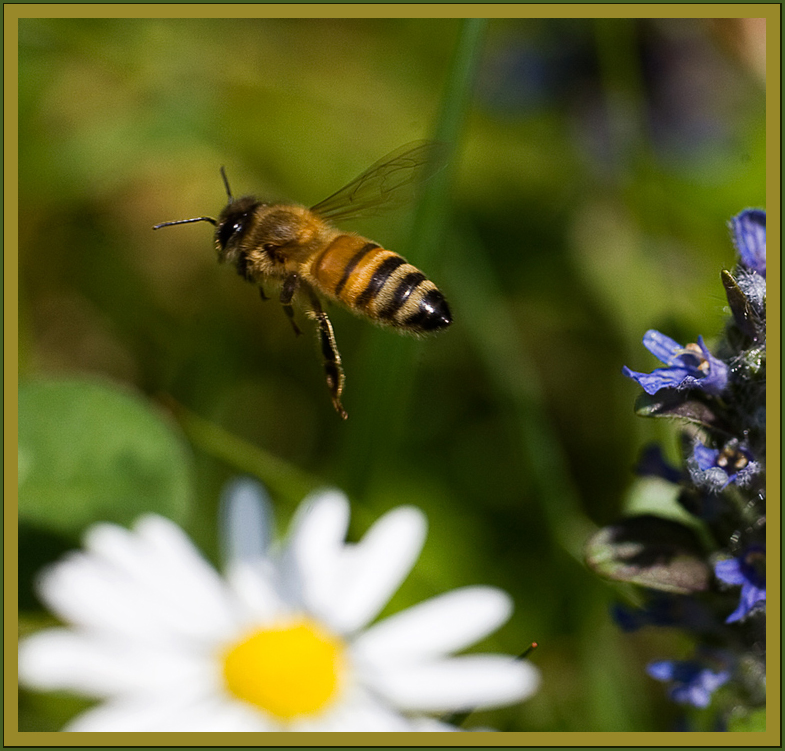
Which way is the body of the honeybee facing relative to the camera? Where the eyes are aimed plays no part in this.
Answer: to the viewer's left
